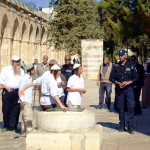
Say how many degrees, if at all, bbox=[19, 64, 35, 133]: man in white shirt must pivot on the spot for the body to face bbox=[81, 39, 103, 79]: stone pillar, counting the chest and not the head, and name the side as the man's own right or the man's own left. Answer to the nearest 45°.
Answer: approximately 90° to the man's own left

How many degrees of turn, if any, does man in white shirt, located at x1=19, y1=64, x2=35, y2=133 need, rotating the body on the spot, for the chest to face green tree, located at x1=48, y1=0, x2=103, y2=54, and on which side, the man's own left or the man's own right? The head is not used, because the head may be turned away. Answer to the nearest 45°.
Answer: approximately 90° to the man's own left

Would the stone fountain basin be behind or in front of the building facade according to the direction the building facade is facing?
in front

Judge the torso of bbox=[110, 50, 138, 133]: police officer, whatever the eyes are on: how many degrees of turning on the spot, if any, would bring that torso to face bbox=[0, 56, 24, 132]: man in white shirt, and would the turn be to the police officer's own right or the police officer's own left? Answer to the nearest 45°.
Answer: approximately 90° to the police officer's own right

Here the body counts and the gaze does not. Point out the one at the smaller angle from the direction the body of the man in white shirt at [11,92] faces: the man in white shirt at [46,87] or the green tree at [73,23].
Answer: the man in white shirt

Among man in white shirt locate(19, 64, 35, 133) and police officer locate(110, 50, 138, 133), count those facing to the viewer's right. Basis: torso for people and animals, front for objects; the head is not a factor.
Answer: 1

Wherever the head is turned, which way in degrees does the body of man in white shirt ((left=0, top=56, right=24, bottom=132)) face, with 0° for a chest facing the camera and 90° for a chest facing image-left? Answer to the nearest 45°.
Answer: approximately 315°

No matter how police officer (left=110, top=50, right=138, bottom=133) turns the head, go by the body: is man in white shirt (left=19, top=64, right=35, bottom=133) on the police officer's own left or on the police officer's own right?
on the police officer's own right

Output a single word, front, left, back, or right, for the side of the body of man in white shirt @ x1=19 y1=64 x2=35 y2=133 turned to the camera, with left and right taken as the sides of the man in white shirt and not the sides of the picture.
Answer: right

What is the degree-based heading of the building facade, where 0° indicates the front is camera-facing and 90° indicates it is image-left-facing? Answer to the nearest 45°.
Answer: approximately 315°

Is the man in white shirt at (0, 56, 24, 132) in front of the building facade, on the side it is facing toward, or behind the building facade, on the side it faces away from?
in front

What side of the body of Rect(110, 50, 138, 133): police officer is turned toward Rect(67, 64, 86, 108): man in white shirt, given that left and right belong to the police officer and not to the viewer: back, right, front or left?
right
